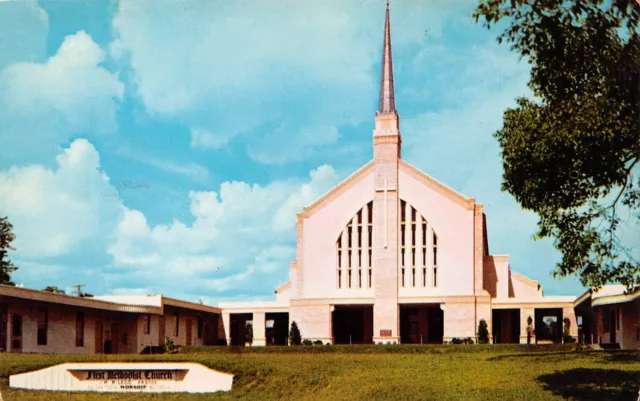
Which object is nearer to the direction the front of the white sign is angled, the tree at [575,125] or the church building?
the tree

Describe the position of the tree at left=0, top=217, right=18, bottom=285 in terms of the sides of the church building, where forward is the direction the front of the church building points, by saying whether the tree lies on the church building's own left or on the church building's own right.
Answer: on the church building's own right

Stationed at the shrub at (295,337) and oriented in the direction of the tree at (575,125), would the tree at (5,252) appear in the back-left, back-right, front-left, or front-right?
back-right

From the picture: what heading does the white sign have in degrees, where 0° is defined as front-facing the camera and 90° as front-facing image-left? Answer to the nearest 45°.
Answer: approximately 0°

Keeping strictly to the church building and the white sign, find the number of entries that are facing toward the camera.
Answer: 2

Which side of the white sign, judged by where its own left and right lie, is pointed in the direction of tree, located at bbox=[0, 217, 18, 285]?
back

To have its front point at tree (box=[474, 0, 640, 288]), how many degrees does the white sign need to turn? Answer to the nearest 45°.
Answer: approximately 45° to its left

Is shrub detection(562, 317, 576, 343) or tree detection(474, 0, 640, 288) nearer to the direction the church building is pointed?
the tree
